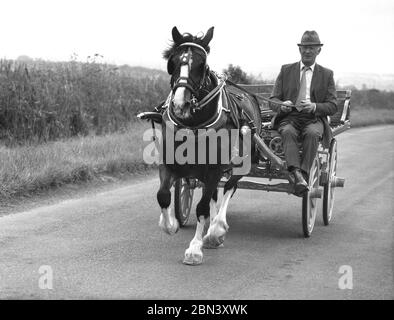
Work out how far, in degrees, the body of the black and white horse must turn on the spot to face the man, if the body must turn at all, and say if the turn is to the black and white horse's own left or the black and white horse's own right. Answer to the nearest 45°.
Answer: approximately 180°

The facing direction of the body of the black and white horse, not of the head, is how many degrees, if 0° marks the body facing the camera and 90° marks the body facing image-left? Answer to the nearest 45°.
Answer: approximately 45°

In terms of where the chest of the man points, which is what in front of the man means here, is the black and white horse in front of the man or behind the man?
in front

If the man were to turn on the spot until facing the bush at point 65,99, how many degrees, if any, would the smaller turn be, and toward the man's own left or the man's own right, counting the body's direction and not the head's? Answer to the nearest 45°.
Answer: approximately 135° to the man's own right

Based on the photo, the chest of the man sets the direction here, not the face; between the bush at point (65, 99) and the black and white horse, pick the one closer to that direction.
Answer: the black and white horse

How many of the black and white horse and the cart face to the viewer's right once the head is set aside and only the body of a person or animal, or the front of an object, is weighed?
0

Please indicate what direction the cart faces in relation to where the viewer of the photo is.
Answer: facing the viewer and to the left of the viewer

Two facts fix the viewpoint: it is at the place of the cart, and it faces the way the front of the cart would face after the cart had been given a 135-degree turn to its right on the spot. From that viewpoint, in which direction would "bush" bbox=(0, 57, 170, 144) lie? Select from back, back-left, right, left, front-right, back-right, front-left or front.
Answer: front-left
